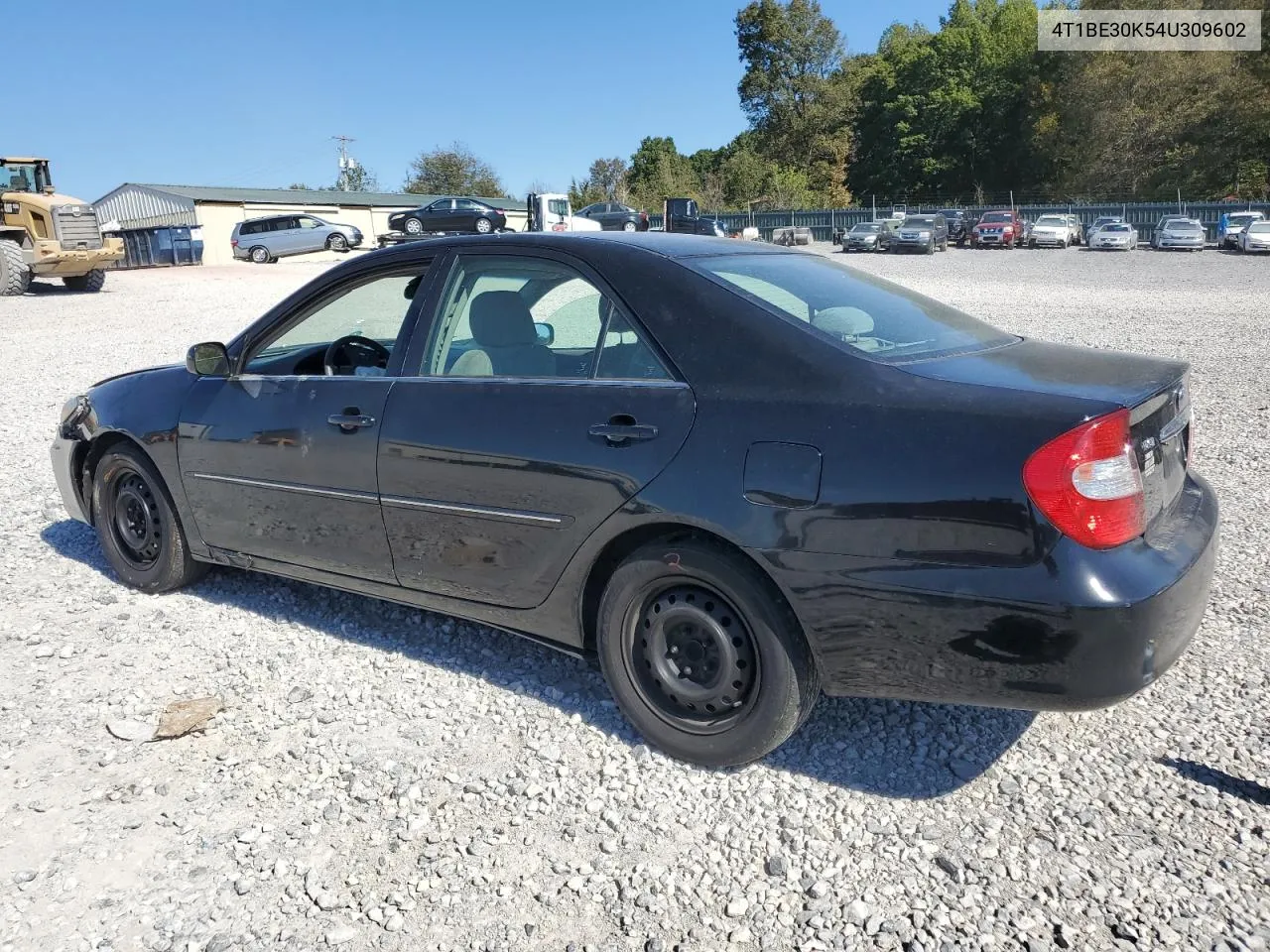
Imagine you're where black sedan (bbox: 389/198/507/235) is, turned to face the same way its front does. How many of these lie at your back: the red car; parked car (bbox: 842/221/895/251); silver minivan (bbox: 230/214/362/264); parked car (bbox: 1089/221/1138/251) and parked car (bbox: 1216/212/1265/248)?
4

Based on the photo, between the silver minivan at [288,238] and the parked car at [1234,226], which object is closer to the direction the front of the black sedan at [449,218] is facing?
the silver minivan

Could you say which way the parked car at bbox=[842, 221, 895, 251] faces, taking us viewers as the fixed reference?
facing the viewer and to the left of the viewer

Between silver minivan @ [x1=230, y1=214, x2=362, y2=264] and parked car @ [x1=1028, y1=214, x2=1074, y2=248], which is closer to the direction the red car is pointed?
the silver minivan

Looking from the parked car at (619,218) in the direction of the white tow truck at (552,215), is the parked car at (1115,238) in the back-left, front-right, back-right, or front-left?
back-left

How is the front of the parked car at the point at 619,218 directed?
to the viewer's left

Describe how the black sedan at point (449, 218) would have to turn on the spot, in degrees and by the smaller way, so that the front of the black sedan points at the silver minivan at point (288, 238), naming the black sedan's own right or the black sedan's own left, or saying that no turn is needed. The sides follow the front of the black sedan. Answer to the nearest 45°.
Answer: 0° — it already faces it

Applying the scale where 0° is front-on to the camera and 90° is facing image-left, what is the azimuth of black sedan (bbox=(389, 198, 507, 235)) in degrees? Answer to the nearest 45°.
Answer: approximately 90°

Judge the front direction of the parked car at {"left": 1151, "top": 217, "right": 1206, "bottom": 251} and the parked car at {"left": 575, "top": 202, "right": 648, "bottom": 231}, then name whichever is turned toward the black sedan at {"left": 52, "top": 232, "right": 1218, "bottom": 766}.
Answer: the parked car at {"left": 1151, "top": 217, "right": 1206, "bottom": 251}

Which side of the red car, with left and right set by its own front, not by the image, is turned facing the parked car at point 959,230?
right

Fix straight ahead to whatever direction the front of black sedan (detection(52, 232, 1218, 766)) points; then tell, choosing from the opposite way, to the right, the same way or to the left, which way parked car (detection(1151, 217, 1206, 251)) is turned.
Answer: to the left

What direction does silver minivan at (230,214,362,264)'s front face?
to the viewer's right
